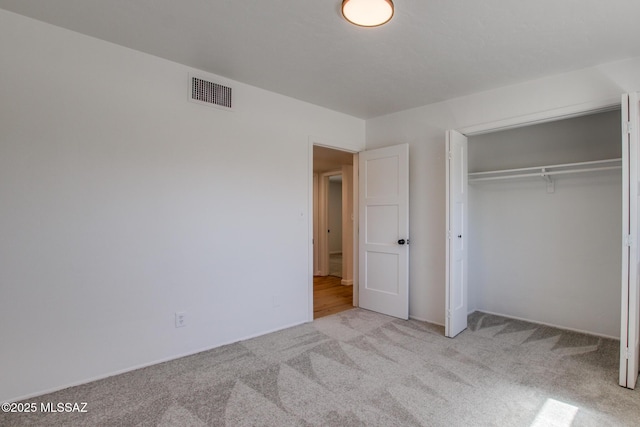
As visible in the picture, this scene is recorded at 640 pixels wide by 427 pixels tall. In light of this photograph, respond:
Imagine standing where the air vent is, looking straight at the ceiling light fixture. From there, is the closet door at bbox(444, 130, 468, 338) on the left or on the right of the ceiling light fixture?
left

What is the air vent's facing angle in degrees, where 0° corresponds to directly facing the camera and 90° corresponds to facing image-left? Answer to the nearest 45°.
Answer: approximately 315°

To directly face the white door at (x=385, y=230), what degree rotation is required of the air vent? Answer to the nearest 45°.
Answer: approximately 45° to its left

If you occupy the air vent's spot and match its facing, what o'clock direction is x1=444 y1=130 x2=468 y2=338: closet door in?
The closet door is roughly at 11 o'clock from the air vent.

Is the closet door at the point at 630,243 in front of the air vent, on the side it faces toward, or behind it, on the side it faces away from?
in front

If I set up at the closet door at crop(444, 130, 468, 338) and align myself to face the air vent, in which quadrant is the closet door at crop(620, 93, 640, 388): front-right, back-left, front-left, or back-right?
back-left

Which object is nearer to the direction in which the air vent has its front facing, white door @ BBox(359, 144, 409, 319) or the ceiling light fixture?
the ceiling light fixture

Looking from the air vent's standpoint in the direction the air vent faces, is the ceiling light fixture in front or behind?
in front
